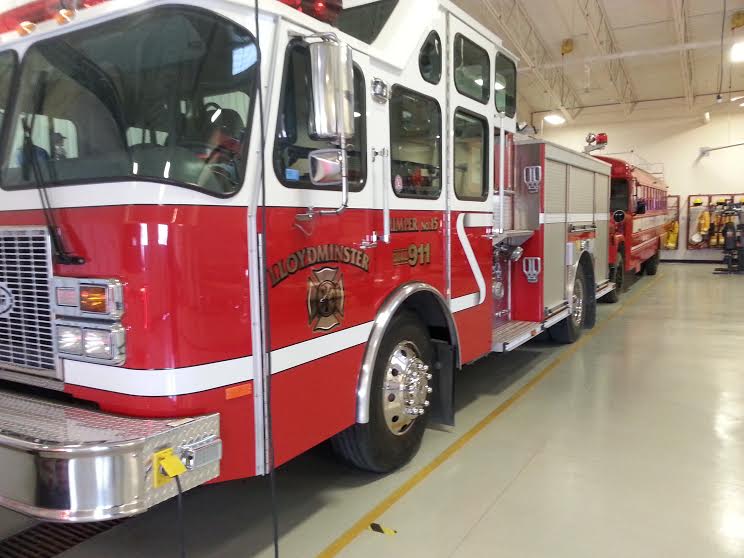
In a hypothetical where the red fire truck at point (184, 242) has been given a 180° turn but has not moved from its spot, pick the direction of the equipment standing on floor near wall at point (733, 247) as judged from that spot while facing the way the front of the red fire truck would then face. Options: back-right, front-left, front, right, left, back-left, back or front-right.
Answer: front

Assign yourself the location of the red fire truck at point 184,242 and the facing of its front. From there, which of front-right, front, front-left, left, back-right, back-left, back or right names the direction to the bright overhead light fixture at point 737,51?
back

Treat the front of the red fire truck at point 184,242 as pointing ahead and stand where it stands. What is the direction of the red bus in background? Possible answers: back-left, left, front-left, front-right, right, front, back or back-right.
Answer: back
